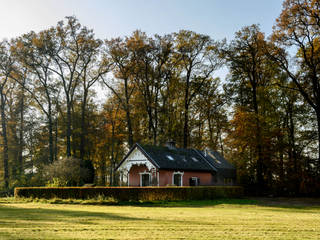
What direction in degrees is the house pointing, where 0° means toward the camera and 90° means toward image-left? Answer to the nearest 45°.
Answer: approximately 45°

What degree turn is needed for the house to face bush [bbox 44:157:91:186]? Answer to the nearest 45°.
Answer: approximately 45° to its right

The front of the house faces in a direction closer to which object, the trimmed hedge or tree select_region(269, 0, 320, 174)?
the trimmed hedge

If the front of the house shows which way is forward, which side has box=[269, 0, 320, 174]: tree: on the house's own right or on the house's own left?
on the house's own left

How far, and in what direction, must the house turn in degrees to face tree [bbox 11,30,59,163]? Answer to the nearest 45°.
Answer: approximately 45° to its right
